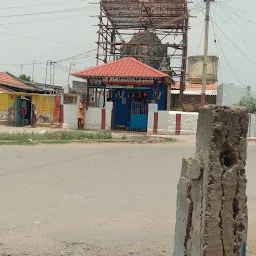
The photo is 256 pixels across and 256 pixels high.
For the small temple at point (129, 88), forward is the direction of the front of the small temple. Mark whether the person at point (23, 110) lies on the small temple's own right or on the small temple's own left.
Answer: on the small temple's own right

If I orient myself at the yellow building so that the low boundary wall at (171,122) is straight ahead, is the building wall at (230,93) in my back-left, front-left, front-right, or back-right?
front-left

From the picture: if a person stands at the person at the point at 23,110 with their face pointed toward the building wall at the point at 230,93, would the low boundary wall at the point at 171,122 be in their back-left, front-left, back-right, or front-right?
front-right

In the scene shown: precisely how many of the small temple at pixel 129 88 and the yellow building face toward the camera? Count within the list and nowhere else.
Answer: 2

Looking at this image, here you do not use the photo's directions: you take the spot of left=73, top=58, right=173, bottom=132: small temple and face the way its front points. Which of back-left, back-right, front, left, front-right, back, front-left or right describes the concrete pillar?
front

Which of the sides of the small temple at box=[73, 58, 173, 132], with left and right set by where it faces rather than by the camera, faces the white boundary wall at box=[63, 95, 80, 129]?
right

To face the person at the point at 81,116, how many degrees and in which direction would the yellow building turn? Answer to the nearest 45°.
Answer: approximately 45° to its left

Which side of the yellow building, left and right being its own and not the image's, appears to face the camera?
front

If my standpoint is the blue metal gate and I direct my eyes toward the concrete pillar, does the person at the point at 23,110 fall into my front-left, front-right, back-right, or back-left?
back-right

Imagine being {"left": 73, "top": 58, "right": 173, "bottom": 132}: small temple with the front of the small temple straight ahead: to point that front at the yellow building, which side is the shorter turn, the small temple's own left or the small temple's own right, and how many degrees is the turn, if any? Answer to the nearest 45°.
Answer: approximately 90° to the small temple's own right

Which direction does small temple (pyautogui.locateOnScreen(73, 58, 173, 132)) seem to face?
toward the camera

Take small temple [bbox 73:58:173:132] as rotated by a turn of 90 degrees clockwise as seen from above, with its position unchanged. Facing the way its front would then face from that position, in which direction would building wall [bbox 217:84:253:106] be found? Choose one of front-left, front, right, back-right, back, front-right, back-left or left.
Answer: back-right

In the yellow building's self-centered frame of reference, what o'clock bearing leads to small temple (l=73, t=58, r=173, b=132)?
The small temple is roughly at 10 o'clock from the yellow building.

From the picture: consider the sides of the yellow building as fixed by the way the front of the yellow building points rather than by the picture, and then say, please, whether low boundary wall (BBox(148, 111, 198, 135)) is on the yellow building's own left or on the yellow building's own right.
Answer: on the yellow building's own left

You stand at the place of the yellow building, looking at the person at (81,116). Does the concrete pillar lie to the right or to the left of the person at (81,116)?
right

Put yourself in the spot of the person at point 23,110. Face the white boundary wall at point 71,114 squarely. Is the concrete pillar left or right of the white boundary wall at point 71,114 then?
right
